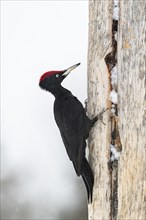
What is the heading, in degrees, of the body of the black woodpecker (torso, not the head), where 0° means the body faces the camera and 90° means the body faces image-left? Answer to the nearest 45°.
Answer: approximately 270°
